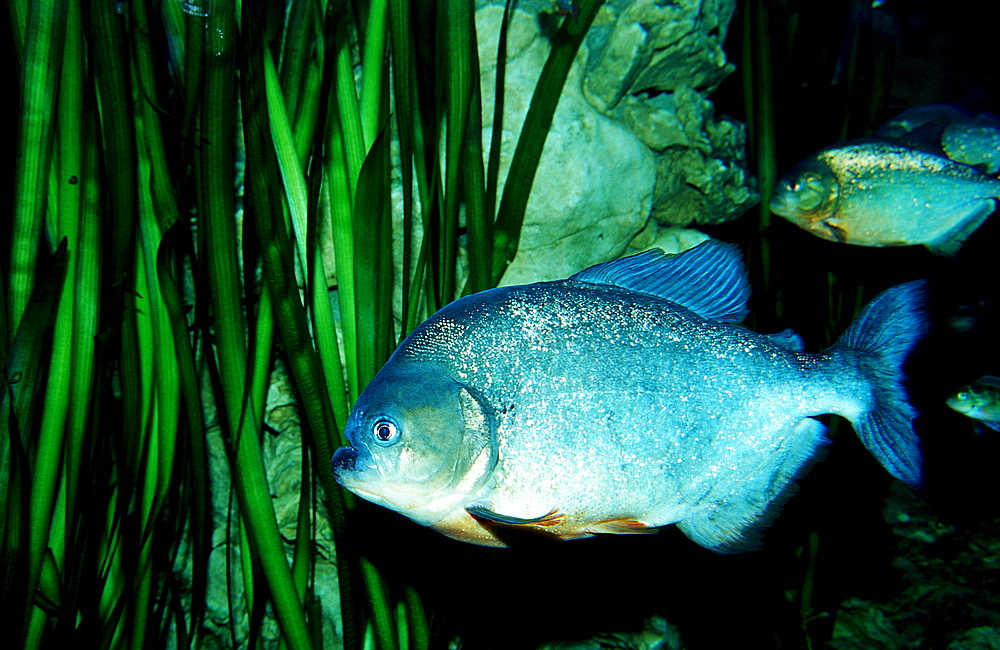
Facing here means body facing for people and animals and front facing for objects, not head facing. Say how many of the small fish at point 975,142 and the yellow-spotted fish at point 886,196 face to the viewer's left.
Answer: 2

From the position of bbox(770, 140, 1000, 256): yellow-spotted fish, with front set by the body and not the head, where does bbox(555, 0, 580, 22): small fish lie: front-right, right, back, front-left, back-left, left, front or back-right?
front-left

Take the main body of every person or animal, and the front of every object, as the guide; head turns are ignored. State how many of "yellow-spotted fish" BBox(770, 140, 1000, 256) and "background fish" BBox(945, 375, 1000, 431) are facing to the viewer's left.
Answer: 2

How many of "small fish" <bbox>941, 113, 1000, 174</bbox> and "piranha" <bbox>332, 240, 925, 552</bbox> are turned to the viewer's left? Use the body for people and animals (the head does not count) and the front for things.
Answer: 2

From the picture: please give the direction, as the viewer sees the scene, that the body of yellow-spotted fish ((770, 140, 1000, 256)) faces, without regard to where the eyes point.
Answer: to the viewer's left

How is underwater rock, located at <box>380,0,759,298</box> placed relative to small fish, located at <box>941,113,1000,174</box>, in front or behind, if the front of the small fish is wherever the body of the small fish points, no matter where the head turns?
in front

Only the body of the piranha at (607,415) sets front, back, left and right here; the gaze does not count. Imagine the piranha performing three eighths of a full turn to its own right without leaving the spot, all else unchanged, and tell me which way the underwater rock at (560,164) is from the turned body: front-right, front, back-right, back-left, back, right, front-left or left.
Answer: front-left

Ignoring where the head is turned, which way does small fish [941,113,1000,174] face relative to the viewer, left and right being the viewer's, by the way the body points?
facing to the left of the viewer

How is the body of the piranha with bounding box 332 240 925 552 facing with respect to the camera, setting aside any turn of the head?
to the viewer's left

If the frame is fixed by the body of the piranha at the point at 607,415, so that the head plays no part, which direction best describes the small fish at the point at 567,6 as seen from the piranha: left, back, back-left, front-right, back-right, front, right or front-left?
right

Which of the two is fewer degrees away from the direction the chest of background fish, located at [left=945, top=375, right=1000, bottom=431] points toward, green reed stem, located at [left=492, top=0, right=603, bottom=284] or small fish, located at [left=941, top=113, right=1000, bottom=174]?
the green reed stem

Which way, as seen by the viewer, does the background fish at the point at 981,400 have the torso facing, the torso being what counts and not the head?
to the viewer's left
